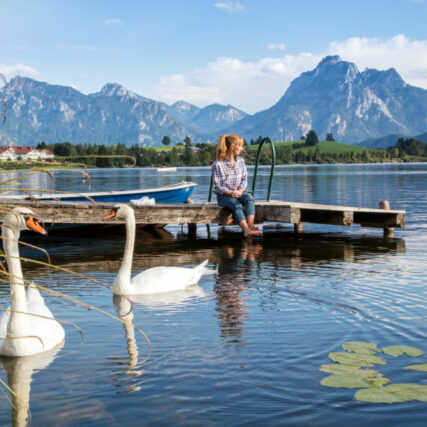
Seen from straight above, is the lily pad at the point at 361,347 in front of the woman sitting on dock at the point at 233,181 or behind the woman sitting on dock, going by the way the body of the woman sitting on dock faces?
in front

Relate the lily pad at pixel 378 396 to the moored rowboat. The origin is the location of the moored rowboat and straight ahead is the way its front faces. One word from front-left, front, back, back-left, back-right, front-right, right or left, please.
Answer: right

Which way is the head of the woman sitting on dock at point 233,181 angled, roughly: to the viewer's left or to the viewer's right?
to the viewer's right

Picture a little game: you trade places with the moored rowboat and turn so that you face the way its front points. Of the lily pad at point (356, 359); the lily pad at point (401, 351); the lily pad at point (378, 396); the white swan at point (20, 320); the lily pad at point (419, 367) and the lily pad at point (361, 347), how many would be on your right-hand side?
6

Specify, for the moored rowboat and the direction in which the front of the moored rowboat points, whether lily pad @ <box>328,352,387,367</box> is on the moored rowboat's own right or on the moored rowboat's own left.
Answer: on the moored rowboat's own right

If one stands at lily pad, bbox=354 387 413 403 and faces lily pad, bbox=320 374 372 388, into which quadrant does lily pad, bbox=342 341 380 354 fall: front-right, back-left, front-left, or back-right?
front-right

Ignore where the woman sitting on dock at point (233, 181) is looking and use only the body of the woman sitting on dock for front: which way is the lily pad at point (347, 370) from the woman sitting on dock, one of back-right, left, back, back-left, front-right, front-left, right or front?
front-right

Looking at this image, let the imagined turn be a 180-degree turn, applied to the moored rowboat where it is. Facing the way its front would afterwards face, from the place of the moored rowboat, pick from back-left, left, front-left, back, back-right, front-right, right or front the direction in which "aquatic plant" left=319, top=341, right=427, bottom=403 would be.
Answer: left

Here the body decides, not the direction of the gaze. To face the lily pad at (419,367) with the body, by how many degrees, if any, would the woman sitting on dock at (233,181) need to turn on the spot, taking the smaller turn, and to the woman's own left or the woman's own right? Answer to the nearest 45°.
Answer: approximately 45° to the woman's own right

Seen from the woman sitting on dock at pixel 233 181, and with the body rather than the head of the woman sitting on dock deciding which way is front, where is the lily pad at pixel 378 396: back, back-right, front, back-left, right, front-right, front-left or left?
front-right

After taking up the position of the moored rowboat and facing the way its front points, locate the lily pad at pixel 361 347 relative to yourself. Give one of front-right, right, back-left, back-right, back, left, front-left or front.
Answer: right

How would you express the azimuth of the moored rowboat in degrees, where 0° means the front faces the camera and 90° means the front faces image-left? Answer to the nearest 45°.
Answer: approximately 270°

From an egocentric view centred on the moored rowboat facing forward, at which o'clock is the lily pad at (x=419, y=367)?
The lily pad is roughly at 3 o'clock from the moored rowboat.

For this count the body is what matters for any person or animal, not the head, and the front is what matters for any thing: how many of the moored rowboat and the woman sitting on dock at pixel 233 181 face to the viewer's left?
0

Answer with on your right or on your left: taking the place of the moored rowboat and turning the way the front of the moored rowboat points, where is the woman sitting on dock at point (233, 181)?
on your right

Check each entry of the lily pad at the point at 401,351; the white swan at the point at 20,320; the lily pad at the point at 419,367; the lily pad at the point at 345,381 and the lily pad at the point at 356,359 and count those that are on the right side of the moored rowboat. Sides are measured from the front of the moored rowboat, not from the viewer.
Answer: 5

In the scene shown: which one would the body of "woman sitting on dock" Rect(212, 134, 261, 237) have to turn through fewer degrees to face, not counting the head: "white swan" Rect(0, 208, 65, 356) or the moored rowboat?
the white swan

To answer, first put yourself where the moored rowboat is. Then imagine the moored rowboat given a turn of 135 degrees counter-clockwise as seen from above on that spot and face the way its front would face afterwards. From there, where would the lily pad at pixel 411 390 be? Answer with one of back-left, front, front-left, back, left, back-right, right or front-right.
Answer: back-left

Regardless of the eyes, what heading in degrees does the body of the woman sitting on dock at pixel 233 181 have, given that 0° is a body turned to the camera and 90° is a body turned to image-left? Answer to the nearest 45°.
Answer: approximately 315°
